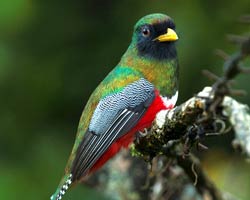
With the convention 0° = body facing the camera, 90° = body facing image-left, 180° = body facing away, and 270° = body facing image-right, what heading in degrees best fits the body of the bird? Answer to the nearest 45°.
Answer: approximately 270°
